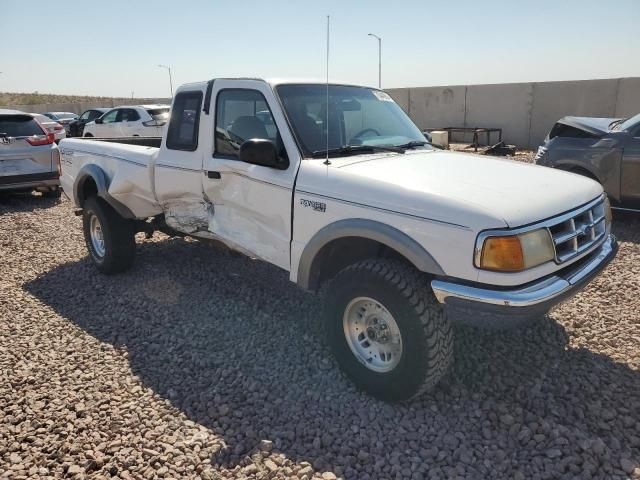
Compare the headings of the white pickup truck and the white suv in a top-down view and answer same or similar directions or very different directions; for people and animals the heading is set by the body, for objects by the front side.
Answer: very different directions

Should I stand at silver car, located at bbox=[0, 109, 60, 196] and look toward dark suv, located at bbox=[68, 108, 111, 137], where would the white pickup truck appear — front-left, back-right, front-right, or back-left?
back-right

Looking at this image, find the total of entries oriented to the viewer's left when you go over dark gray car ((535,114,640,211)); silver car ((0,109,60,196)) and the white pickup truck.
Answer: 1

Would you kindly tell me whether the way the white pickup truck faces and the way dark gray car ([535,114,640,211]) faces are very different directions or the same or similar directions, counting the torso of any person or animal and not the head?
very different directions

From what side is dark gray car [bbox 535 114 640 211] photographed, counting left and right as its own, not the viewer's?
left

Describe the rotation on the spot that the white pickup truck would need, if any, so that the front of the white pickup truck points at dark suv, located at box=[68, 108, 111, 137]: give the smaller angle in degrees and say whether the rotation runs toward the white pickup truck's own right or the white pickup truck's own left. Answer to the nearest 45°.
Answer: approximately 180°

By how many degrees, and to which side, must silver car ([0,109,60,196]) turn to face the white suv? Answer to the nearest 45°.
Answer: approximately 45° to its right

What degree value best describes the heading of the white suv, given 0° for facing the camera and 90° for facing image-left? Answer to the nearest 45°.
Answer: approximately 135°

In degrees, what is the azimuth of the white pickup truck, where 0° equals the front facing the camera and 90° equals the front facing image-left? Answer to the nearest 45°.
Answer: approximately 315°

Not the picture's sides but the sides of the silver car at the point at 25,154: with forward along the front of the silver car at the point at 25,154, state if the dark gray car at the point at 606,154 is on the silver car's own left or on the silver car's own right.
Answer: on the silver car's own right

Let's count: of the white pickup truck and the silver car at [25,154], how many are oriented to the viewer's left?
0

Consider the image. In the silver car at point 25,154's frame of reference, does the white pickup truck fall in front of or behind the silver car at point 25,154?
behind

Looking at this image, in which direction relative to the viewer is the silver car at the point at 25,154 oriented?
away from the camera
